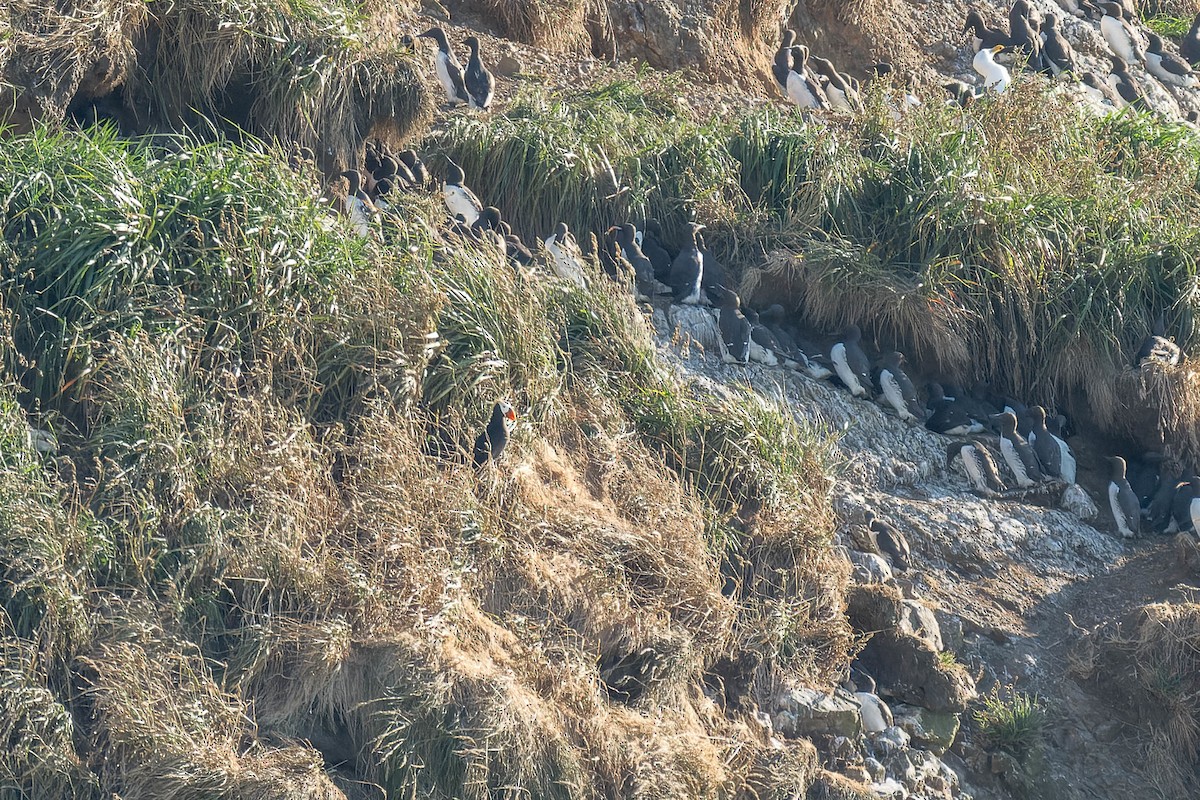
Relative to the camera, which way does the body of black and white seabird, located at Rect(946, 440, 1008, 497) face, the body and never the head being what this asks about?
to the viewer's left

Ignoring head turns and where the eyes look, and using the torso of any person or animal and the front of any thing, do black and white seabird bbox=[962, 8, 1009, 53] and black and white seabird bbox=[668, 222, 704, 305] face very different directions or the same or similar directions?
very different directions

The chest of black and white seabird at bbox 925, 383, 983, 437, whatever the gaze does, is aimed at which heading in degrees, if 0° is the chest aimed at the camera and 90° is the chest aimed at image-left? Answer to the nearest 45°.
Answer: approximately 90°

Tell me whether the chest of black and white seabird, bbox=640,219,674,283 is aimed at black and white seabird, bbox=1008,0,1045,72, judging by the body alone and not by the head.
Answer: no

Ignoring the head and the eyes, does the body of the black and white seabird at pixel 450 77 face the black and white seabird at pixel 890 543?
no

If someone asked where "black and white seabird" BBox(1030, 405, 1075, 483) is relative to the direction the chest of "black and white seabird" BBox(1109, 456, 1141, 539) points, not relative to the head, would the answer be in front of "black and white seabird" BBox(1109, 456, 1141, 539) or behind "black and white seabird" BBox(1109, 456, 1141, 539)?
in front

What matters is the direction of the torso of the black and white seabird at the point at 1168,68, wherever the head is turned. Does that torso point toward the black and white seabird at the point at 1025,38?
yes

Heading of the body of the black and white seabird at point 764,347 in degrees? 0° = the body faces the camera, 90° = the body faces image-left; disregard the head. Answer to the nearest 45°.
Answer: approximately 90°
